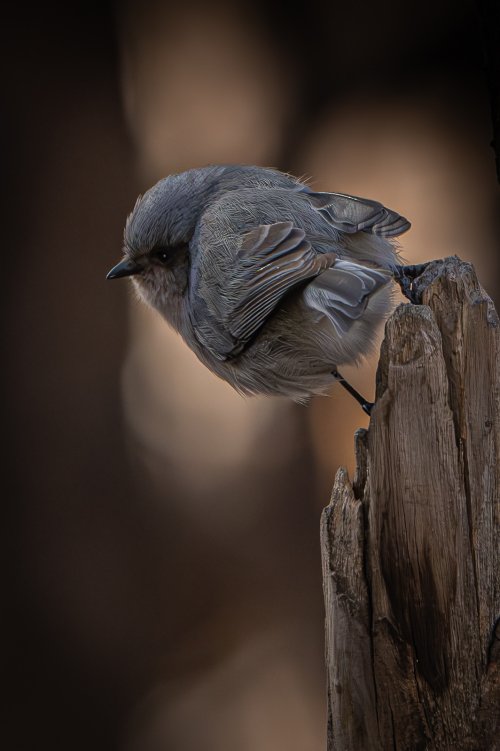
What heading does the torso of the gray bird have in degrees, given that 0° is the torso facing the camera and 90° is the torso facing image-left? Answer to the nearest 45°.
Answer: approximately 90°
